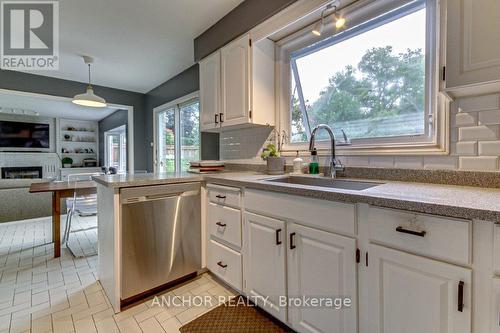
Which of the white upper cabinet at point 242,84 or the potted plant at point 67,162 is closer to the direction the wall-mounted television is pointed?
the white upper cabinet

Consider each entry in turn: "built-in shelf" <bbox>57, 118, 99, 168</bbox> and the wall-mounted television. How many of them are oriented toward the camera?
2

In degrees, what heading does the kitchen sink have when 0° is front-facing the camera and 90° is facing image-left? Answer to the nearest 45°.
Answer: approximately 45°

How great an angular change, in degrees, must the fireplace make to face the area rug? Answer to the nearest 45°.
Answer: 0° — it already faces it

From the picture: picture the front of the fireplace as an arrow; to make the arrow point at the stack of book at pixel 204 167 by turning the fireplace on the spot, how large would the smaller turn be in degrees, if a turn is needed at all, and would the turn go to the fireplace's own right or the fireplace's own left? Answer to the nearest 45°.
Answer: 0° — it already faces it

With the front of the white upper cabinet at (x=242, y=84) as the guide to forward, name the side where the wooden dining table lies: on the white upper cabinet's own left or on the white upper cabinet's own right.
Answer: on the white upper cabinet's own right
